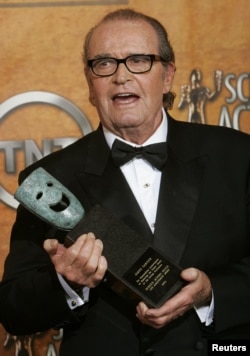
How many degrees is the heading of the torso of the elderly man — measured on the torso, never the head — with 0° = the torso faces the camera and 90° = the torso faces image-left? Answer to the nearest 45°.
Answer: approximately 0°
